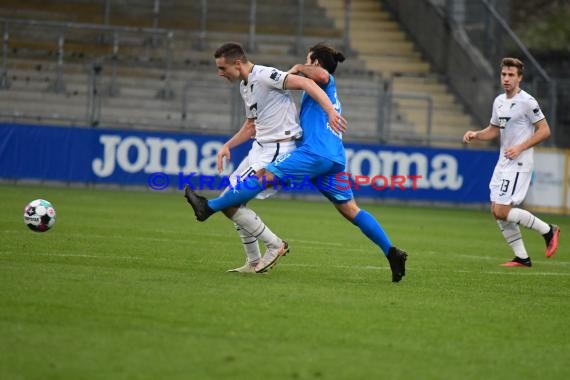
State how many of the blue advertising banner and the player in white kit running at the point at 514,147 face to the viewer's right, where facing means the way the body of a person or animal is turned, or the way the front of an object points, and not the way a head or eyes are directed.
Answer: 0

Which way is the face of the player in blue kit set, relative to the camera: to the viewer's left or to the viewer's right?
to the viewer's left

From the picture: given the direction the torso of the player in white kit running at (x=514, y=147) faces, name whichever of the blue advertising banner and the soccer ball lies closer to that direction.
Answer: the soccer ball

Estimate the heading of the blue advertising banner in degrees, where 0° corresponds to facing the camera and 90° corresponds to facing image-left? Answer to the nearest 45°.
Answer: approximately 0°

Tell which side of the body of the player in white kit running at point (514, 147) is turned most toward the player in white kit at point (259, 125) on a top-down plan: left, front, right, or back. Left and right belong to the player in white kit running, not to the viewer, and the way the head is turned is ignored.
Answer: front

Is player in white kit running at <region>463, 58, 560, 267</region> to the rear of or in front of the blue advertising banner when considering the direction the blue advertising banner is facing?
in front

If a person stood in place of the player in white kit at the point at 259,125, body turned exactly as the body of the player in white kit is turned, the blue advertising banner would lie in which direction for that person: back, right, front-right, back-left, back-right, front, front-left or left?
back-right

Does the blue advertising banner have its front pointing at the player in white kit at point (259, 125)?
yes

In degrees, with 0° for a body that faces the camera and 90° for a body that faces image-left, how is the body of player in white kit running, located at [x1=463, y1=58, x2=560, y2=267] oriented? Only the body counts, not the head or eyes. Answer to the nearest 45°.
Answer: approximately 45°

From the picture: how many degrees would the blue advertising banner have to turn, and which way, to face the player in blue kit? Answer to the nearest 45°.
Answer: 0° — it already faces them
